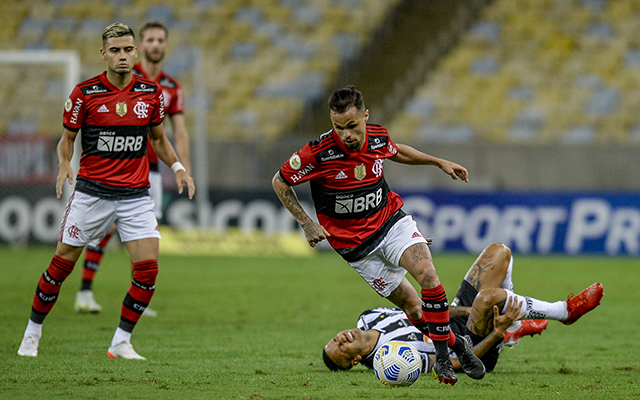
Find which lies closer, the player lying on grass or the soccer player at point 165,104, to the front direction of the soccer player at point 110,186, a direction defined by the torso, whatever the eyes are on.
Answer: the player lying on grass

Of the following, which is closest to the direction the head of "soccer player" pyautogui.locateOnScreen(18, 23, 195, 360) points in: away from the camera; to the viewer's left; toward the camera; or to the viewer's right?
toward the camera

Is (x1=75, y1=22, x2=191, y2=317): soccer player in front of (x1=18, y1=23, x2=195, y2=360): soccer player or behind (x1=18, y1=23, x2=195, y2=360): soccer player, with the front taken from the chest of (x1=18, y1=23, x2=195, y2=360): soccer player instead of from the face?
behind

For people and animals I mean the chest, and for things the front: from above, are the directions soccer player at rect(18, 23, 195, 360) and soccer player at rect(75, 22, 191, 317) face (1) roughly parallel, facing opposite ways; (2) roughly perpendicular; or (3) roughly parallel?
roughly parallel

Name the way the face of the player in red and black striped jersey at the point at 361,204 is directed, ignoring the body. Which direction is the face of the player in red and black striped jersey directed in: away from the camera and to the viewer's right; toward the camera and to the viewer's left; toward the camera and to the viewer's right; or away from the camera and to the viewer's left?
toward the camera and to the viewer's left

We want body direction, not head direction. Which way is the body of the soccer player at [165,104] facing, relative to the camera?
toward the camera

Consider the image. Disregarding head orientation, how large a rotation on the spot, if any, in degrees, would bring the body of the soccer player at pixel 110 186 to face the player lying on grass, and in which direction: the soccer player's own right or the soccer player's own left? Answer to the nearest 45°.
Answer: approximately 45° to the soccer player's own left

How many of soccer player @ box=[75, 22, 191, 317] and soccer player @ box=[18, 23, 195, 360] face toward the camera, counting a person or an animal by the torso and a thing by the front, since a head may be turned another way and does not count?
2

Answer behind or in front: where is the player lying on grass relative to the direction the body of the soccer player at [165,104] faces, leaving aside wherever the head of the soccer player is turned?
in front

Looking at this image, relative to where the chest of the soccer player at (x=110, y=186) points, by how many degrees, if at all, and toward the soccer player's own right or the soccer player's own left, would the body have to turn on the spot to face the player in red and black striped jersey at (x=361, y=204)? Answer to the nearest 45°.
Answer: approximately 45° to the soccer player's own left

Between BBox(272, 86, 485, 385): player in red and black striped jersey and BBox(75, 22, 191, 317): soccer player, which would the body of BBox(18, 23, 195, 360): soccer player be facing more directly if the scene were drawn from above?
the player in red and black striped jersey

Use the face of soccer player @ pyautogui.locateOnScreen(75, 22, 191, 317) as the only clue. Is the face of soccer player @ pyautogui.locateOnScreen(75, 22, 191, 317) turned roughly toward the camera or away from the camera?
toward the camera
